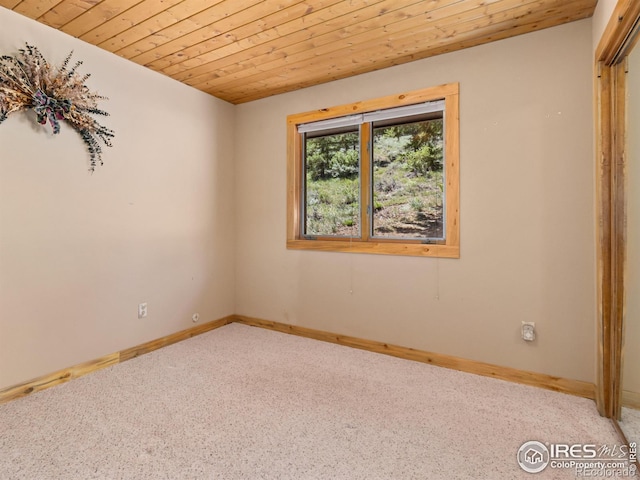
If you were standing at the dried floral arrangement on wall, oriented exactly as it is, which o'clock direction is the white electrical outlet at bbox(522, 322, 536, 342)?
The white electrical outlet is roughly at 10 o'clock from the dried floral arrangement on wall.

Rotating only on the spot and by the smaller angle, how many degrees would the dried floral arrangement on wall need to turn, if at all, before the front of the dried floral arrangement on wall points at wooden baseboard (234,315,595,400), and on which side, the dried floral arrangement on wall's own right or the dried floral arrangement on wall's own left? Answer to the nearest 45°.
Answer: approximately 45° to the dried floral arrangement on wall's own left

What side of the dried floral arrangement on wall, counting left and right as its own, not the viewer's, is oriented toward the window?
left

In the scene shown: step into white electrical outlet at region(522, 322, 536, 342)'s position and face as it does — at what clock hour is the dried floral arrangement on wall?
The dried floral arrangement on wall is roughly at 2 o'clock from the white electrical outlet.

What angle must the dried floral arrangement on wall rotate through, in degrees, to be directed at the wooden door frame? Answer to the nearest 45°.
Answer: approximately 45° to its left

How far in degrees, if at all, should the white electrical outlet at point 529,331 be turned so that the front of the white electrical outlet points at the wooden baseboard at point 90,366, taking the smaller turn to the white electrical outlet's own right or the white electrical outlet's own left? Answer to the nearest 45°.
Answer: approximately 45° to the white electrical outlet's own right
